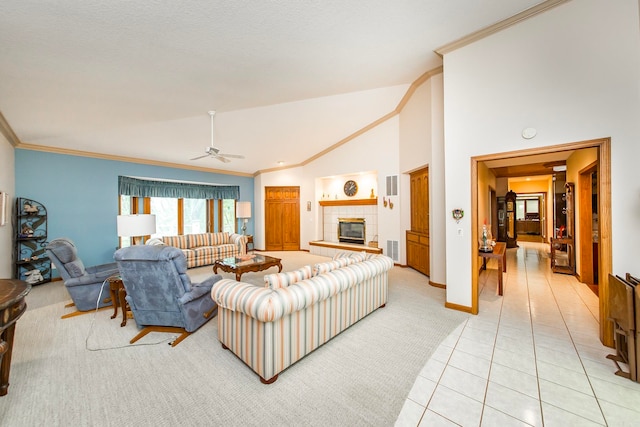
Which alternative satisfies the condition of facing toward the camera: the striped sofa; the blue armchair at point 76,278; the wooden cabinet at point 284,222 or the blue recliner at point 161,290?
the wooden cabinet

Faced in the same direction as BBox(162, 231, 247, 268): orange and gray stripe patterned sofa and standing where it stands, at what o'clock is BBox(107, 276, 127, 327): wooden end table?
The wooden end table is roughly at 2 o'clock from the orange and gray stripe patterned sofa.

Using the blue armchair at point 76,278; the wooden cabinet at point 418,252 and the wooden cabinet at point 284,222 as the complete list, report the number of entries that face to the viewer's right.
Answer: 1

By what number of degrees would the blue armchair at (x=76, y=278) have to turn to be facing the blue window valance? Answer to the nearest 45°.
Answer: approximately 45° to its left

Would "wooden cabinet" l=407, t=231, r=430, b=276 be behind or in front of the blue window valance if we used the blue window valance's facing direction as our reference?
in front

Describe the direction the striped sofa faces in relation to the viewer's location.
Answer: facing away from the viewer and to the left of the viewer

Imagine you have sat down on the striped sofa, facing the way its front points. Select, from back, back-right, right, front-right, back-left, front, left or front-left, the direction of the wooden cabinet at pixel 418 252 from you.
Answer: right

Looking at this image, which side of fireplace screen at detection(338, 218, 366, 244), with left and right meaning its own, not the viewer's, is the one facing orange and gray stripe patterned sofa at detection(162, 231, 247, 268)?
right

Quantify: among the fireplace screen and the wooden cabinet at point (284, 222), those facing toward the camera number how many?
2

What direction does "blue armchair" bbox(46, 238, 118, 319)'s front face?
to the viewer's right

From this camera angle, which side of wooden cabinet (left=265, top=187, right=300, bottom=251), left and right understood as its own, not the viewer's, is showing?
front

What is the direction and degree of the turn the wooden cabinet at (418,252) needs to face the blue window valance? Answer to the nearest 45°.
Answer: approximately 45° to its right

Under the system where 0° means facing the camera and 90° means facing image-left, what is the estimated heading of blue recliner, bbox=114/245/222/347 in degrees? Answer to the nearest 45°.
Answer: approximately 225°

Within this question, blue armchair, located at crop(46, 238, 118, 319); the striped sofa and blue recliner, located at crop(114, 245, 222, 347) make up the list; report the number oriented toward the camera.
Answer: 0

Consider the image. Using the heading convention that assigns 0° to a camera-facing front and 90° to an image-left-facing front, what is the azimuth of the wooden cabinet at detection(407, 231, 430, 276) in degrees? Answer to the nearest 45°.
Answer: approximately 45°

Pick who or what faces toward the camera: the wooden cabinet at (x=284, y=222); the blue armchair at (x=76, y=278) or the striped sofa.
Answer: the wooden cabinet
